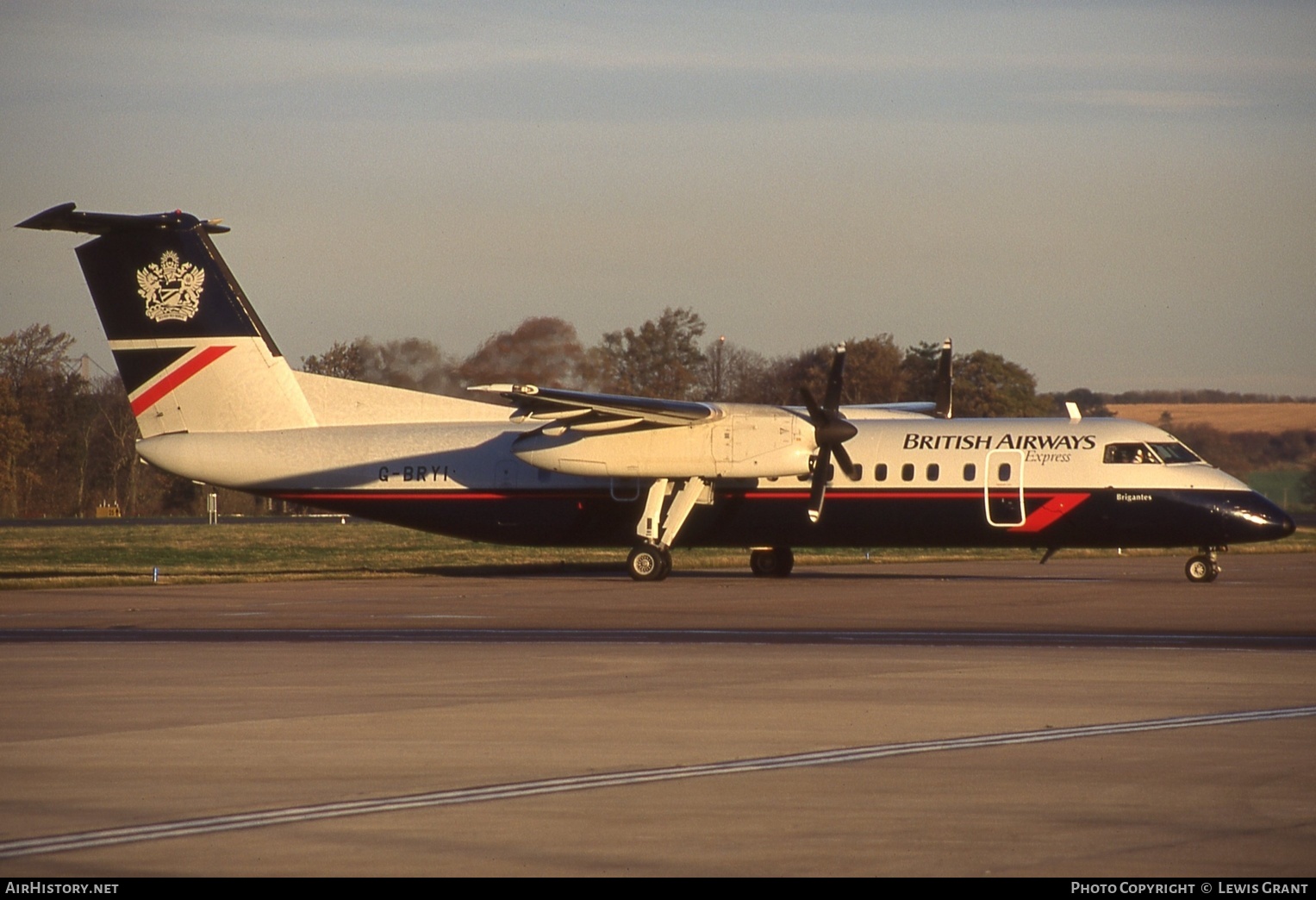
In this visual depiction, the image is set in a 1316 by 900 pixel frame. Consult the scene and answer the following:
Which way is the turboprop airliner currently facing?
to the viewer's right
